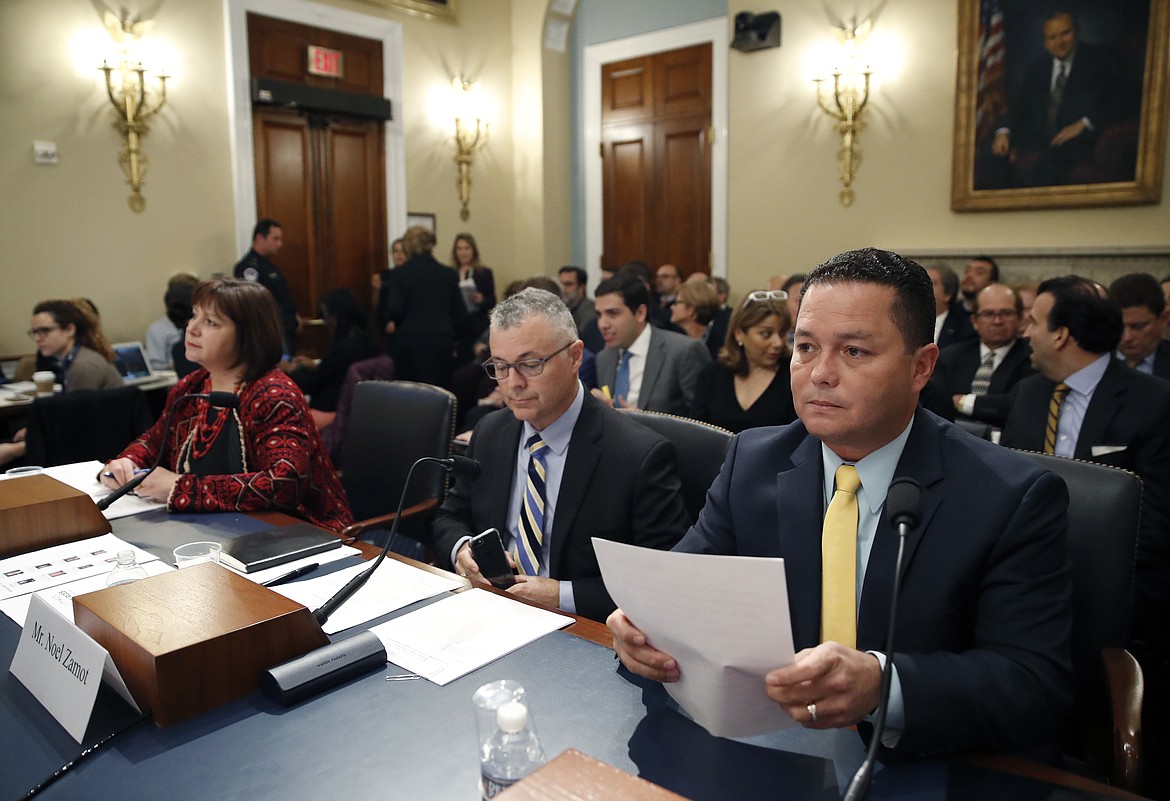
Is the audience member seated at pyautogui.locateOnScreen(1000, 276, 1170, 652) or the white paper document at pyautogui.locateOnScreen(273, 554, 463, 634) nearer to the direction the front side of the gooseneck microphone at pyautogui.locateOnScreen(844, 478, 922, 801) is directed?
the audience member seated

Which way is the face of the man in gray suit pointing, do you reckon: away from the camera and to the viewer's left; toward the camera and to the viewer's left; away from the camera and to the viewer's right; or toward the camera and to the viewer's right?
toward the camera and to the viewer's left

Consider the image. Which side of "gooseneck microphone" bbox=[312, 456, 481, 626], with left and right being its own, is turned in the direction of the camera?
right

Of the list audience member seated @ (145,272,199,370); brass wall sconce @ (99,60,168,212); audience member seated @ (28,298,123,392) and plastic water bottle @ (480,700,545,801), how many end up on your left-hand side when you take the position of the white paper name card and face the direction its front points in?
1

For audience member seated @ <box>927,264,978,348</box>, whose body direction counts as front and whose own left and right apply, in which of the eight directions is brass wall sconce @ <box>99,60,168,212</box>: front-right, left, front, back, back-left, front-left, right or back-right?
front-right

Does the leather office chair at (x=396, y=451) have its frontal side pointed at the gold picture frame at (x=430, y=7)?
no

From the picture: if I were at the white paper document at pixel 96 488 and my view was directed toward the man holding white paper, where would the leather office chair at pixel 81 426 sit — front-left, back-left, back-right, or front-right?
back-left

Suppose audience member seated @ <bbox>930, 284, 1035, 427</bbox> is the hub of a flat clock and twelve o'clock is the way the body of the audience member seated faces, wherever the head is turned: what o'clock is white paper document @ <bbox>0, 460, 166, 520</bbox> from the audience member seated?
The white paper document is roughly at 1 o'clock from the audience member seated.

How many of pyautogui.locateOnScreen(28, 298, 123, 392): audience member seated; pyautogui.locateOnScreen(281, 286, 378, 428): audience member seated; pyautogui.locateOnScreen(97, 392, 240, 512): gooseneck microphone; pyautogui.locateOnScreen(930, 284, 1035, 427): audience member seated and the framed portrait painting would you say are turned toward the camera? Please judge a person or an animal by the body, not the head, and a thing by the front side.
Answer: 2

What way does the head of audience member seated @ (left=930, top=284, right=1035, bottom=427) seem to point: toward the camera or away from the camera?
toward the camera

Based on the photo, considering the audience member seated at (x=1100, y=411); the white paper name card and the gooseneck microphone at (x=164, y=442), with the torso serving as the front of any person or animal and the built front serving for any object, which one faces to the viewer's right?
the gooseneck microphone

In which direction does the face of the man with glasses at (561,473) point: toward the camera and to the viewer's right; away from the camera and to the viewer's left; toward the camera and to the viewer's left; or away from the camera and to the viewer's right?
toward the camera and to the viewer's left

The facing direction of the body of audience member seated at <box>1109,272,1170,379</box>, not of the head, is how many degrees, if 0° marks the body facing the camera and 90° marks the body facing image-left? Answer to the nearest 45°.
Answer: approximately 45°

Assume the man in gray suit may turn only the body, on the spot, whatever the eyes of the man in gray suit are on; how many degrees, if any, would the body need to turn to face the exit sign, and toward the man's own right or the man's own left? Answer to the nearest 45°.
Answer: approximately 90° to the man's own right

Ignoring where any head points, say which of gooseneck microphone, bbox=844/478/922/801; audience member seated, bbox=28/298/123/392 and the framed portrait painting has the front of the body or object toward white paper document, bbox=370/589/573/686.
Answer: the framed portrait painting

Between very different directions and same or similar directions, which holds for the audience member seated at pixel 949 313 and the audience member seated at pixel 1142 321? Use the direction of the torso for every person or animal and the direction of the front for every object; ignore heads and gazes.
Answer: same or similar directions

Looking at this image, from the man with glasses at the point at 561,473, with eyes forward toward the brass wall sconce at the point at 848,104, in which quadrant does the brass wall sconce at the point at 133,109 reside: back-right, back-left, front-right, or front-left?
front-left

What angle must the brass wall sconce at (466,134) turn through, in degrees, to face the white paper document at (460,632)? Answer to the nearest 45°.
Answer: approximately 45° to its right

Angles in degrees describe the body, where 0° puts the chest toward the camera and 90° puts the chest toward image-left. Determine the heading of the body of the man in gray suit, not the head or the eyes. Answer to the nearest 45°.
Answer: approximately 45°

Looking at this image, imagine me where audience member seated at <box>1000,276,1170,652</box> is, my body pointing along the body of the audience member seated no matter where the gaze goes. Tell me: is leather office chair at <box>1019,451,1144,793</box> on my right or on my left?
on my left
